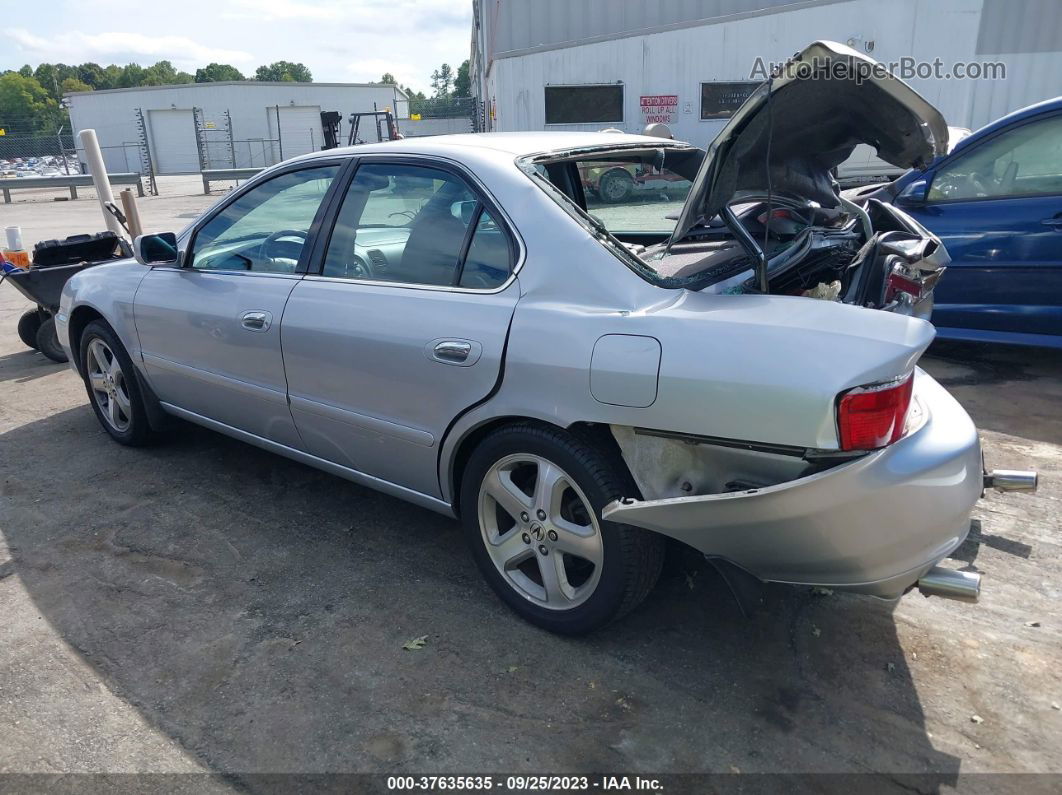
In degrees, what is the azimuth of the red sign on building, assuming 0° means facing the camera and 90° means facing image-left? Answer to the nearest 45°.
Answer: approximately 0°

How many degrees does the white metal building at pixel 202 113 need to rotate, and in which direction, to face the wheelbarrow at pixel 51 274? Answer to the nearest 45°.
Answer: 0° — it already faces it

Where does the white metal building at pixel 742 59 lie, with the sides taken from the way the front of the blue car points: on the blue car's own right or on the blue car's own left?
on the blue car's own right

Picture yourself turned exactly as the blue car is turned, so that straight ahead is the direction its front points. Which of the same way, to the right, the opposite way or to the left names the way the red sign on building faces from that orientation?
to the left

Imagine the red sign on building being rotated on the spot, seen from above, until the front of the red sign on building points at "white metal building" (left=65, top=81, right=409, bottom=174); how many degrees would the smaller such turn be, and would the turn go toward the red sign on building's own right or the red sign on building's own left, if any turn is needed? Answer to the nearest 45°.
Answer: approximately 135° to the red sign on building's own right

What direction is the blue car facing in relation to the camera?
to the viewer's left

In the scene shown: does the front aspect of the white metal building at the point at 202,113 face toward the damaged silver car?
yes

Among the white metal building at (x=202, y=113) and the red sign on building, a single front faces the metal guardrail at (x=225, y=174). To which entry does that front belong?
the white metal building

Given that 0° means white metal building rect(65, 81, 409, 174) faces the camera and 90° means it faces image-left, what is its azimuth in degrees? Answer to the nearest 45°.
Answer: approximately 0°

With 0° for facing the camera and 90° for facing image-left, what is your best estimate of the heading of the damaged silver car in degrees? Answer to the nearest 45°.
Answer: approximately 135°

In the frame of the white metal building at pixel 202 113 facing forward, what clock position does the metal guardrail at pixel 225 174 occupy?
The metal guardrail is roughly at 12 o'clock from the white metal building.
